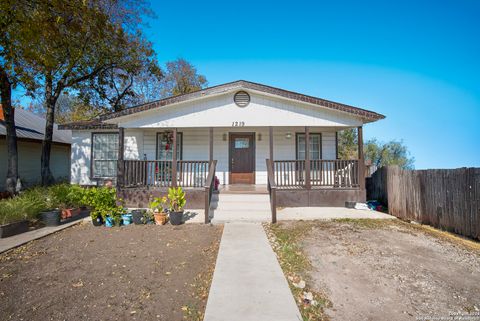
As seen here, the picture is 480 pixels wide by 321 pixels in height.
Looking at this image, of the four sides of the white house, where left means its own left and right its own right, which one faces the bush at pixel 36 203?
right

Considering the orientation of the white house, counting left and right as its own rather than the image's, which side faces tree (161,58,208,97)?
back

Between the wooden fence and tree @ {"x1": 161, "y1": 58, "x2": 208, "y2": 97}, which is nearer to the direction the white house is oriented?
the wooden fence

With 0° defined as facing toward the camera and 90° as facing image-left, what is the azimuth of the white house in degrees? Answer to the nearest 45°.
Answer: approximately 0°

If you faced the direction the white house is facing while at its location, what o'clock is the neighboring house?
The neighboring house is roughly at 4 o'clock from the white house.

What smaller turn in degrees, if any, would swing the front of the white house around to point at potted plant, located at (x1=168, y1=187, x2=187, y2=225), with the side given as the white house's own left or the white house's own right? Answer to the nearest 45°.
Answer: approximately 45° to the white house's own right

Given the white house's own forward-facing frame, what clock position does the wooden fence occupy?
The wooden fence is roughly at 10 o'clock from the white house.

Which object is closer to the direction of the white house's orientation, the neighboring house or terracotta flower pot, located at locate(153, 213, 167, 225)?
the terracotta flower pot
